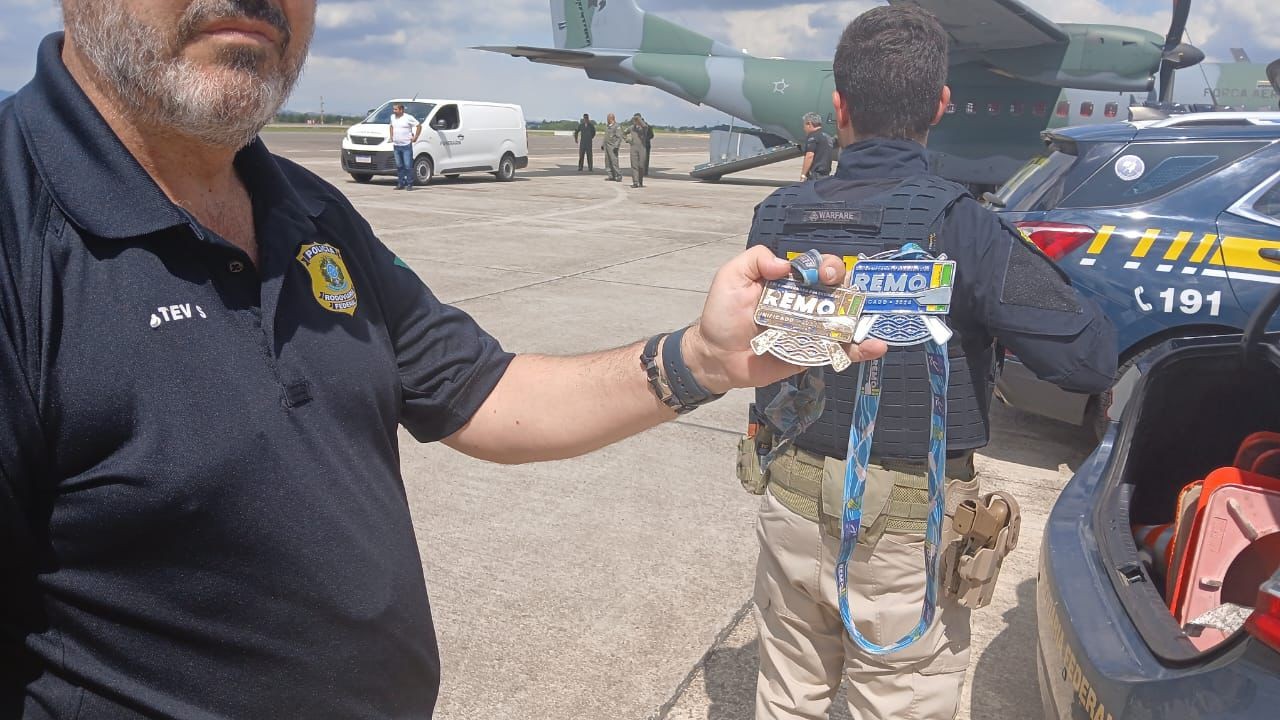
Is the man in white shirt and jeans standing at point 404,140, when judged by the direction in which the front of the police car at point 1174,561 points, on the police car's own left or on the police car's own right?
on the police car's own left

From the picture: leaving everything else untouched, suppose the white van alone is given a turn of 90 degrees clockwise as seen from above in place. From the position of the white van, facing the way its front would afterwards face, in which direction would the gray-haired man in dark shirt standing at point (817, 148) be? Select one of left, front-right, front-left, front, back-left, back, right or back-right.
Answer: back

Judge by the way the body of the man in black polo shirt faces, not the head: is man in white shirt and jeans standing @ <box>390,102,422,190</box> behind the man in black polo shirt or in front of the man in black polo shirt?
behind

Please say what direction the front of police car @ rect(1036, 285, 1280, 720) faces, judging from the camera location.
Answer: facing away from the viewer and to the right of the viewer

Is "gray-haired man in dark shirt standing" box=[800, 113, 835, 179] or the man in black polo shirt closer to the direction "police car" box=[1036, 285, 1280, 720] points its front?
the gray-haired man in dark shirt standing

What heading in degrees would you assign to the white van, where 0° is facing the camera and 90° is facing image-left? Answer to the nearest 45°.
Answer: approximately 45°

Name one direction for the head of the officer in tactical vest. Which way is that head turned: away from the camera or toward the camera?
away from the camera

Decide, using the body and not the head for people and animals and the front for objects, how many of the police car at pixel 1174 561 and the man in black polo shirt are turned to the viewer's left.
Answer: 0

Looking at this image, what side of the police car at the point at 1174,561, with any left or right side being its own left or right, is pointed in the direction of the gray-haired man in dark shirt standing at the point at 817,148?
left

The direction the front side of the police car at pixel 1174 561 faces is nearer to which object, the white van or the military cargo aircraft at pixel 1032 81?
the military cargo aircraft

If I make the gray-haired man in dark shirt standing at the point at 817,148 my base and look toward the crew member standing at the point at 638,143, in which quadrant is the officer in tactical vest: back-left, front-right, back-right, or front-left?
back-left

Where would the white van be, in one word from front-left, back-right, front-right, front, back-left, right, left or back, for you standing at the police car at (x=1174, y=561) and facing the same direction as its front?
left
